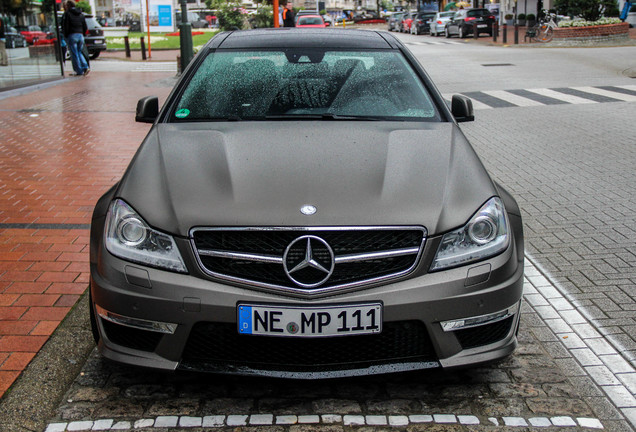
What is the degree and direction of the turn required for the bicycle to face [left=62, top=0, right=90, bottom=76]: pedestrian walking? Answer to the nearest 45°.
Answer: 0° — it already faces them

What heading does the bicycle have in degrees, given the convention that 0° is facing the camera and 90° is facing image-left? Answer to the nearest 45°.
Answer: approximately 45°

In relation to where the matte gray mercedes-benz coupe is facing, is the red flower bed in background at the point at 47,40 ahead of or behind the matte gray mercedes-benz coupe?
behind

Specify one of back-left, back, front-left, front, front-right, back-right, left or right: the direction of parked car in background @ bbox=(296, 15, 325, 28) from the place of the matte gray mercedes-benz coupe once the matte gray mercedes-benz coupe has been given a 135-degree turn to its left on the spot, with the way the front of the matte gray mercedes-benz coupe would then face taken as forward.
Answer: front-left

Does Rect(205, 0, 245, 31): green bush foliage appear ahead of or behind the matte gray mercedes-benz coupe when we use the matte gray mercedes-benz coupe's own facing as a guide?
behind

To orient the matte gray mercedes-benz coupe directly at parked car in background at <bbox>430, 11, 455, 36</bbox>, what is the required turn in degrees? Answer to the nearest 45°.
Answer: approximately 180°

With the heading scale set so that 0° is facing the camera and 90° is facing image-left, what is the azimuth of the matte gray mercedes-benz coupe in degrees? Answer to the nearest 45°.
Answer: approximately 0°

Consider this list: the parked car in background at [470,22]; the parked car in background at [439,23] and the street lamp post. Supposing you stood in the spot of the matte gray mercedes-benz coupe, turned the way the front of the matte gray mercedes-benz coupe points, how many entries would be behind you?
3

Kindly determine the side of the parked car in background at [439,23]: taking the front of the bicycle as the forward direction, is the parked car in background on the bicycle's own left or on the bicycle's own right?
on the bicycle's own right

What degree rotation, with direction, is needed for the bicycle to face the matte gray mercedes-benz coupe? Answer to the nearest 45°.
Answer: approximately 45° to its left
